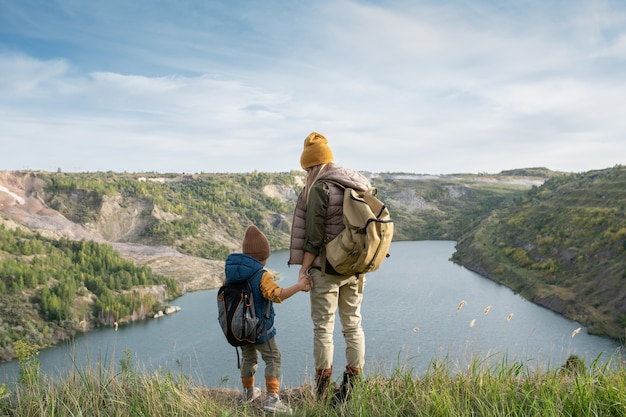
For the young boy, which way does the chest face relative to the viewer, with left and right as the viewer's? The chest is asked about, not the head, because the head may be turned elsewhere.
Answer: facing away from the viewer and to the right of the viewer

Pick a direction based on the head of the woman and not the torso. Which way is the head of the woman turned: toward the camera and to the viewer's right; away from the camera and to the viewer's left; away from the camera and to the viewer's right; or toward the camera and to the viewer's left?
away from the camera and to the viewer's left

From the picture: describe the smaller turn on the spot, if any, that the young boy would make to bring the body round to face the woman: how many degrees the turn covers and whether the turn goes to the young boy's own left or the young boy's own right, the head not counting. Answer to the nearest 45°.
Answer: approximately 90° to the young boy's own right

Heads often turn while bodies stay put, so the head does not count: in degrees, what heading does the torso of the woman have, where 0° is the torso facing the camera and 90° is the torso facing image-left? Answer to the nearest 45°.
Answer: approximately 135°
